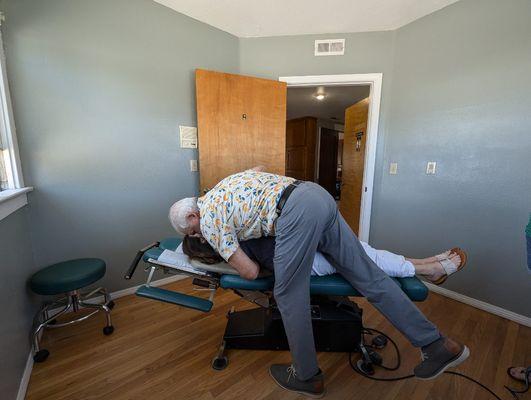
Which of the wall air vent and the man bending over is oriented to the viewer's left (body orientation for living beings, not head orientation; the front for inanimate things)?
the man bending over

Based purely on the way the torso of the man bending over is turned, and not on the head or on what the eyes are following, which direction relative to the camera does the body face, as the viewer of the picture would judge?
to the viewer's left

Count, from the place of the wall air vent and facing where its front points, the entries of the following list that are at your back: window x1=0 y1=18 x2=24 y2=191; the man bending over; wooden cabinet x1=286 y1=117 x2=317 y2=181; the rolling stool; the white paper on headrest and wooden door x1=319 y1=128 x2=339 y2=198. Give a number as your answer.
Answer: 2

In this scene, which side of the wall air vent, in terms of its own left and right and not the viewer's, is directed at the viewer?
front

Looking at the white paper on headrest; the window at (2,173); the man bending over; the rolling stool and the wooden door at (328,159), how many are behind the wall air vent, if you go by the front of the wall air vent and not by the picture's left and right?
1

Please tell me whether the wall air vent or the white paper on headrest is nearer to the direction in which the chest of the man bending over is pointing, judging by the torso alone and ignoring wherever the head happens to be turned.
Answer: the white paper on headrest

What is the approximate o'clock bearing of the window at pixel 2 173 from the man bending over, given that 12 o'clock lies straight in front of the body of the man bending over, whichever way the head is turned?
The window is roughly at 12 o'clock from the man bending over.

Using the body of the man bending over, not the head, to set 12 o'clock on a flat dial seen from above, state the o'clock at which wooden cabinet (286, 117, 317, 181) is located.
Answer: The wooden cabinet is roughly at 3 o'clock from the man bending over.

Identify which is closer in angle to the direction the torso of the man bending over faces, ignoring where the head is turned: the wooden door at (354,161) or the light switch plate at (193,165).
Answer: the light switch plate

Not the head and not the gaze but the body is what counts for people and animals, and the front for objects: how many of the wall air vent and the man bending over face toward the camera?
1

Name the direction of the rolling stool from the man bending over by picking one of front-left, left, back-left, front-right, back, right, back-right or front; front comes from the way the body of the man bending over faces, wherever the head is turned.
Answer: front

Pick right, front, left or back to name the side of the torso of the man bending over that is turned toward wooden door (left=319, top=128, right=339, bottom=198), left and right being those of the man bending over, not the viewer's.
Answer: right

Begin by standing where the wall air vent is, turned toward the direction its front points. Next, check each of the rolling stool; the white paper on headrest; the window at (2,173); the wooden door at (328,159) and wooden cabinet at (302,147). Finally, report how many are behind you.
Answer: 2

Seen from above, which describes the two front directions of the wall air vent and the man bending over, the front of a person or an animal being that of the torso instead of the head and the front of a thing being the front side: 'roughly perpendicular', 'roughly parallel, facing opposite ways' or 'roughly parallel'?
roughly perpendicular

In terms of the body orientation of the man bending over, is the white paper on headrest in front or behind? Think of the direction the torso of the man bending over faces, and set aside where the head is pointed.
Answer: in front
